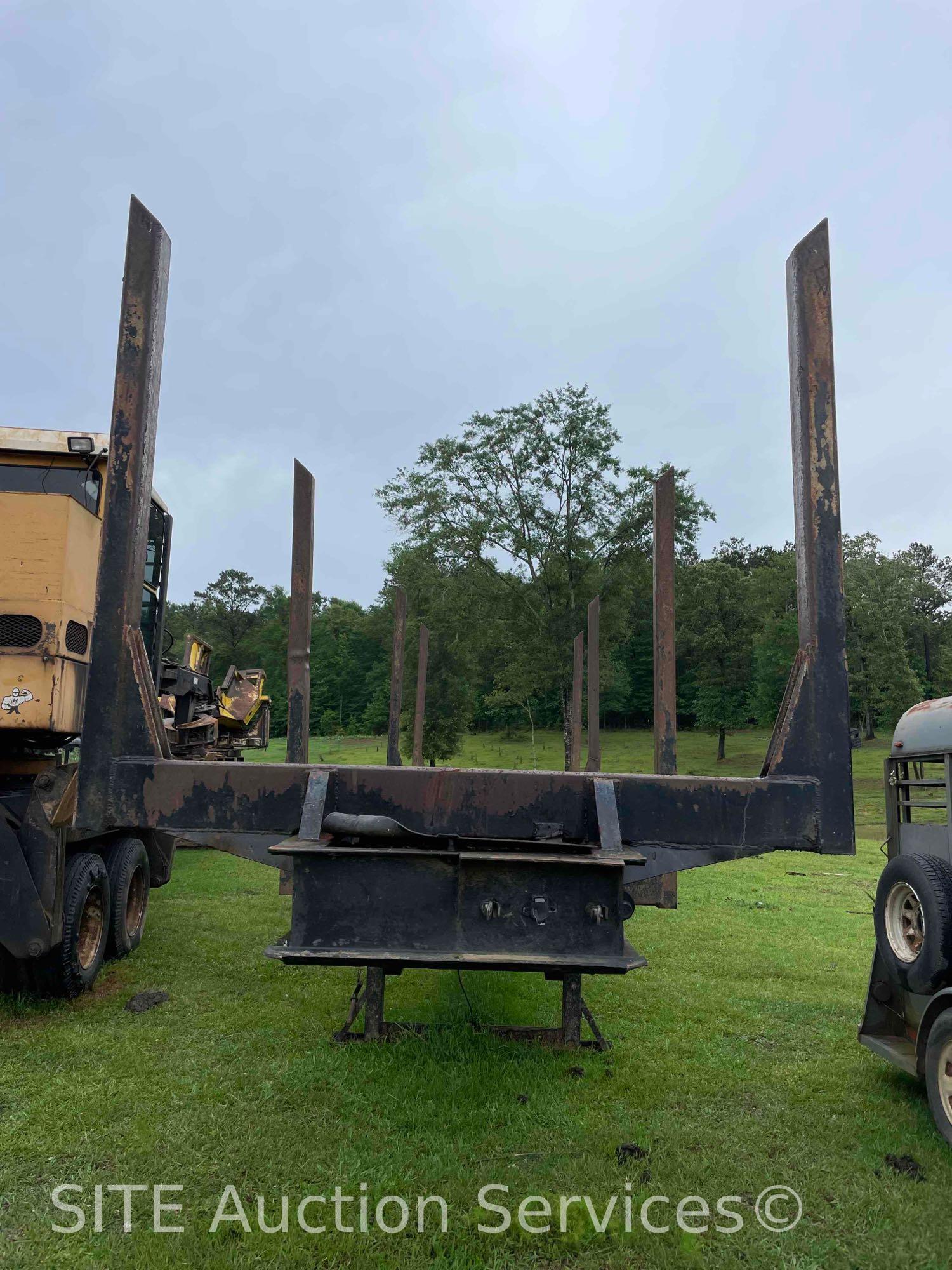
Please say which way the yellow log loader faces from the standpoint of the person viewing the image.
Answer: facing away from the viewer and to the right of the viewer

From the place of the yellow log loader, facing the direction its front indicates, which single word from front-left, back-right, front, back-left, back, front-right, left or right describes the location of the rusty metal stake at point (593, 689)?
front-right

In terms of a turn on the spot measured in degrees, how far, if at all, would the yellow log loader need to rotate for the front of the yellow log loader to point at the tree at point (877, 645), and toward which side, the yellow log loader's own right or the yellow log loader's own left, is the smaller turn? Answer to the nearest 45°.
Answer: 0° — it already faces it

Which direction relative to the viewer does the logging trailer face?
toward the camera
